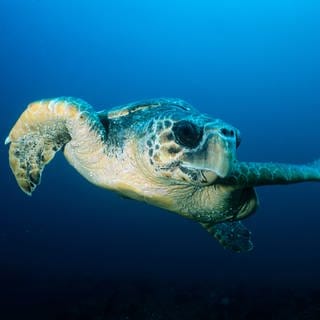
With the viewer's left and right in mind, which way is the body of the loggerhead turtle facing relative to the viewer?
facing the viewer and to the right of the viewer
